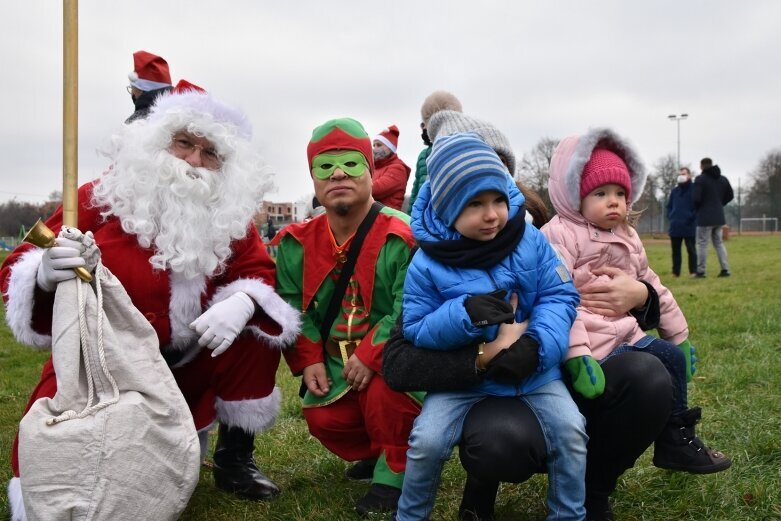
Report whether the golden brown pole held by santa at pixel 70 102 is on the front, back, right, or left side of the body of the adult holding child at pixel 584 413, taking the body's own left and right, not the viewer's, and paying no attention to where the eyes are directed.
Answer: right

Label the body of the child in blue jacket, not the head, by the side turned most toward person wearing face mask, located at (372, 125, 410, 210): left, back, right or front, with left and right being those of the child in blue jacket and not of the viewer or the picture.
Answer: back

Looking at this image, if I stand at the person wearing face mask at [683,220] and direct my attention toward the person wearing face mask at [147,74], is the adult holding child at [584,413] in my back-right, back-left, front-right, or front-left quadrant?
front-left

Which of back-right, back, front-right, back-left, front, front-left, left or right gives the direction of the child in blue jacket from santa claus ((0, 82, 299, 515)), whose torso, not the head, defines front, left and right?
front-left

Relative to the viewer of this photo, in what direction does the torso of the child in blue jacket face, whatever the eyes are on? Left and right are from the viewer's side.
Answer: facing the viewer

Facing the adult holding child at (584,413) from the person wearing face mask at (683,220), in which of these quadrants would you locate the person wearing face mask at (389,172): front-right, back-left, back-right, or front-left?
front-right
